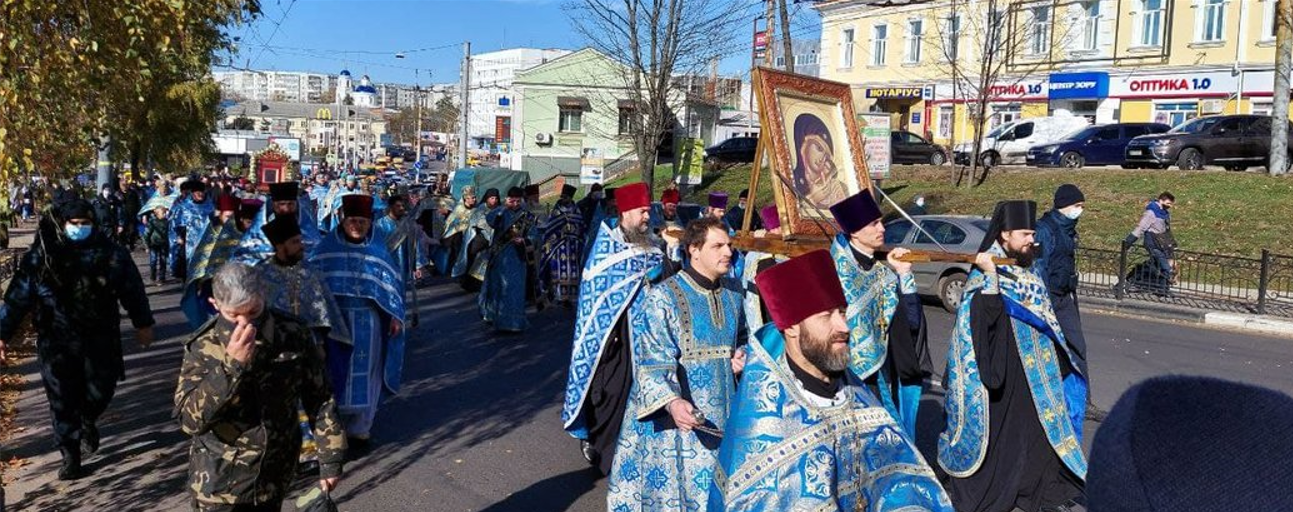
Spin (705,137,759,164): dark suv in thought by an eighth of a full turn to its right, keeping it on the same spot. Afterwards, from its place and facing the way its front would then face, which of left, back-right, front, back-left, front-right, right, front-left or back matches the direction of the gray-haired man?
back-left

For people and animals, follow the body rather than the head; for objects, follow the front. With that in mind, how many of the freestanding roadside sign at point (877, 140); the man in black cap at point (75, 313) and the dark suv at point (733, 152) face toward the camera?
2

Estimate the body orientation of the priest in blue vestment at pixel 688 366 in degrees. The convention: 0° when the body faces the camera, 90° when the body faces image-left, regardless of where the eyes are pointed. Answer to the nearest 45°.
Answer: approximately 315°

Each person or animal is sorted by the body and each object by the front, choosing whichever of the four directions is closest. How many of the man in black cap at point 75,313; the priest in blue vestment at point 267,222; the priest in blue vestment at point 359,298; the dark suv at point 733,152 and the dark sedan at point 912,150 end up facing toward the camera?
3

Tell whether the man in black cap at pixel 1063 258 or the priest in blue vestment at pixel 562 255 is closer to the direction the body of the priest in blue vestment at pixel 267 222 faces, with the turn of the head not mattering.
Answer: the man in black cap

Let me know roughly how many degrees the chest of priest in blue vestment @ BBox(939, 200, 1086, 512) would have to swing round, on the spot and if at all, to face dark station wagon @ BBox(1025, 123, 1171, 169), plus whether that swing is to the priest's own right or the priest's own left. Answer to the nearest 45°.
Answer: approximately 135° to the priest's own left

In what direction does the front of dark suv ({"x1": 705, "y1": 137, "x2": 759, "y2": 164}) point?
to the viewer's left
